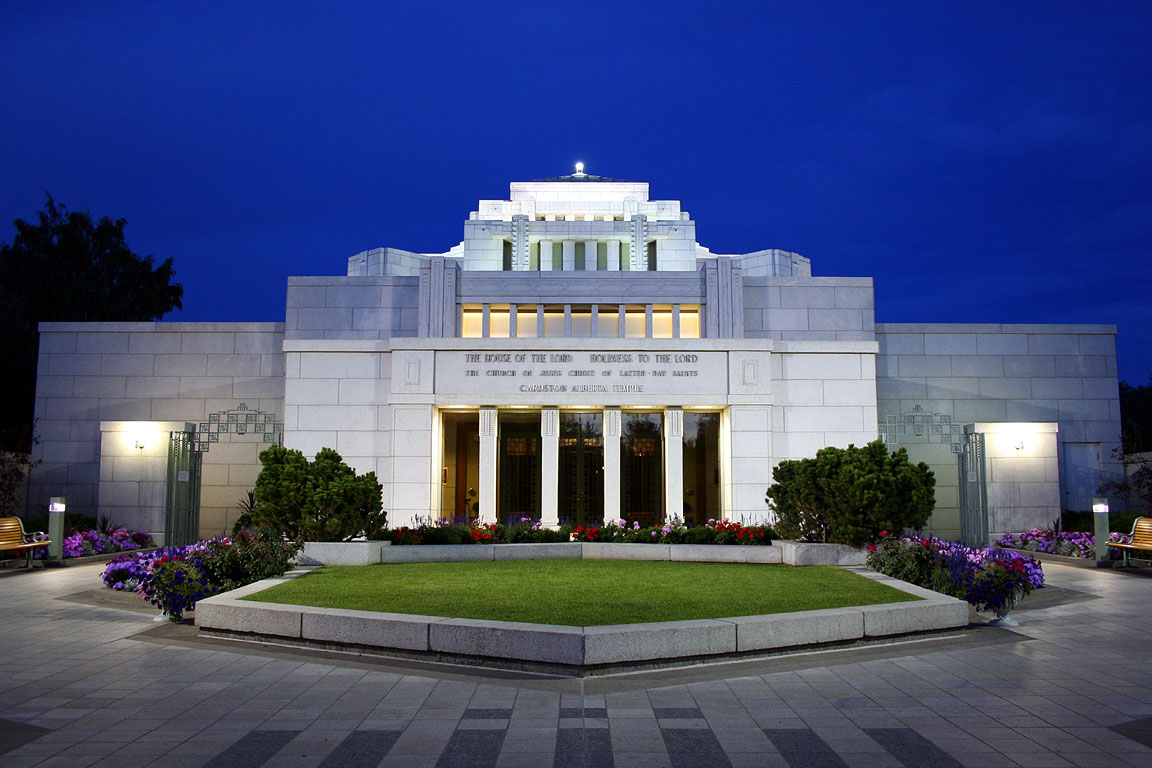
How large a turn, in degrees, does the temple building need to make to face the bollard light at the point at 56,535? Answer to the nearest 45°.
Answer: approximately 45° to its right

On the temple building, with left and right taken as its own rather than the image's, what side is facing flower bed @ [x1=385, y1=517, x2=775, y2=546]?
front

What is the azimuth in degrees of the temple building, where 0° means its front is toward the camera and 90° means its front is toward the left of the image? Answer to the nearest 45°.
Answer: approximately 0°

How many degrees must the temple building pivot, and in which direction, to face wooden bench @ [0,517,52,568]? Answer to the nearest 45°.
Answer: approximately 45° to its right

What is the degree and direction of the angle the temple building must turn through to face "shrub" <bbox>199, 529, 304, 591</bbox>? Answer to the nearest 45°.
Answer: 0° — it already faces it

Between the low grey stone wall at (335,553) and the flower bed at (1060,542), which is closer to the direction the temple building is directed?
the low grey stone wall

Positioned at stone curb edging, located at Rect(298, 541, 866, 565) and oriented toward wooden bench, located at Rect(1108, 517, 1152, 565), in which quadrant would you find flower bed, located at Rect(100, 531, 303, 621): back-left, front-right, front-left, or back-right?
back-right

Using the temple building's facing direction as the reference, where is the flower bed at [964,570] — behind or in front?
in front

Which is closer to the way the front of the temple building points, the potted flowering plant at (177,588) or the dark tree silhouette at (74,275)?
the potted flowering plant

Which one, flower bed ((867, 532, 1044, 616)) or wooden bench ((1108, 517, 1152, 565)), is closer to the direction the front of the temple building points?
the flower bed

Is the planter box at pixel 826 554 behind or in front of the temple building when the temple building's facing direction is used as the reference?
in front

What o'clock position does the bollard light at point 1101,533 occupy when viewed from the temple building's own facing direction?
The bollard light is roughly at 10 o'clock from the temple building.

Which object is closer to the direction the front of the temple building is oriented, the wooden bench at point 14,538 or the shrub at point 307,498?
the shrub
